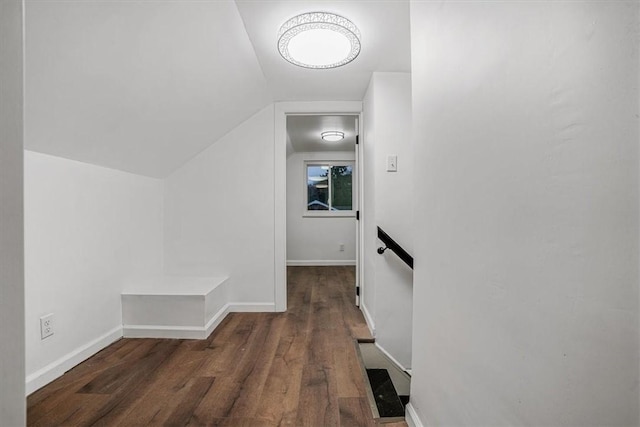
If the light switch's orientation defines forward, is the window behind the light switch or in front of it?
behind

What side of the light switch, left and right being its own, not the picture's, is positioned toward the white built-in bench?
right

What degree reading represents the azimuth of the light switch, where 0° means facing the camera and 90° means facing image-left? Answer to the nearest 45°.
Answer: approximately 0°

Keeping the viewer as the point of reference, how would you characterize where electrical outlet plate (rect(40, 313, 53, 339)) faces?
facing the viewer and to the right of the viewer

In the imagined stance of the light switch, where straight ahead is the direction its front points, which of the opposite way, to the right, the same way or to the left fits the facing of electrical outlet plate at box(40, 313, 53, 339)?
to the left

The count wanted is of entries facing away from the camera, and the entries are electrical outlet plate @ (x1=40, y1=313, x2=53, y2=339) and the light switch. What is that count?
0
